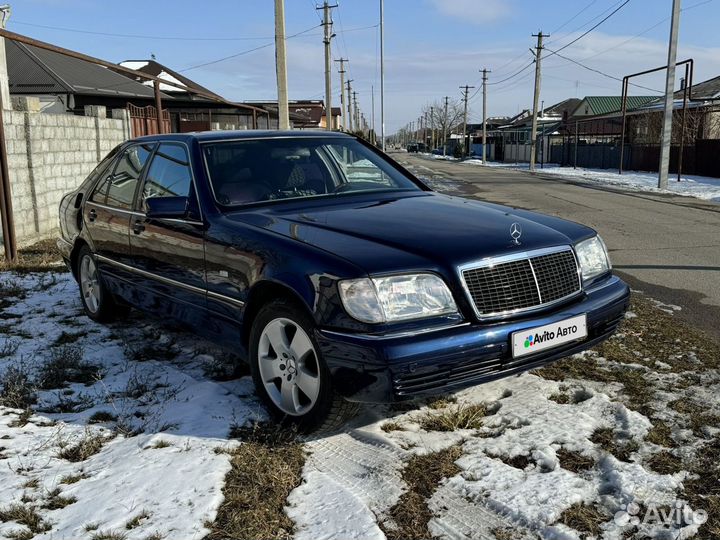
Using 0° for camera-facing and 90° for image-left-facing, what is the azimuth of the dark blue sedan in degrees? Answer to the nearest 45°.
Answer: approximately 315°

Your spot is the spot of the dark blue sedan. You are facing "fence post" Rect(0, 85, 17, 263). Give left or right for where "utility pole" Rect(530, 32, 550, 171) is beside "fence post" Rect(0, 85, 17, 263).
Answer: right

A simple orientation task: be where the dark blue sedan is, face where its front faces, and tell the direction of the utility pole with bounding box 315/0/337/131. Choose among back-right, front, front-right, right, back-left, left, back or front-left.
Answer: back-left

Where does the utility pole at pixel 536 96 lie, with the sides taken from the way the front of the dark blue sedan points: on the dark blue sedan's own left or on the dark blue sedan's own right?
on the dark blue sedan's own left

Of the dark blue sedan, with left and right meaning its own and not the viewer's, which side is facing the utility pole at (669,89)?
left

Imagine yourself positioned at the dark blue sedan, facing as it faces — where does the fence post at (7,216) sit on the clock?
The fence post is roughly at 6 o'clock from the dark blue sedan.

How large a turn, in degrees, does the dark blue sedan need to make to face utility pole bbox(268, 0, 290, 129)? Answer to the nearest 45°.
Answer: approximately 135° to its left

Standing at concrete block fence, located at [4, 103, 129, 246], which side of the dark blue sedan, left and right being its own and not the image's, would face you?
back
